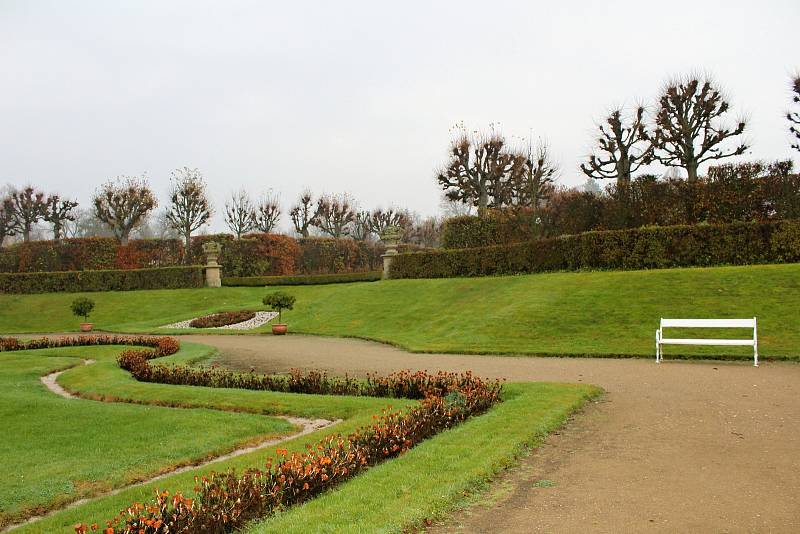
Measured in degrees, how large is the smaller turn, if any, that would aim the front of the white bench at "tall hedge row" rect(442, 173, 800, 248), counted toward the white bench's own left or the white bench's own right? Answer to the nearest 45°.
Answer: approximately 180°

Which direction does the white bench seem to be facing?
toward the camera

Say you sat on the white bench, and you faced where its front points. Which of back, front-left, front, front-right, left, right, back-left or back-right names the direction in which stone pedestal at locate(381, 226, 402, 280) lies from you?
back-right

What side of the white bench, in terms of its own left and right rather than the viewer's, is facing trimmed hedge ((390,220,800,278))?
back

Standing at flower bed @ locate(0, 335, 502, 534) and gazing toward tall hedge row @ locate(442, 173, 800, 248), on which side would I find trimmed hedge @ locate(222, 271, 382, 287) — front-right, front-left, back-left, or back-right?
front-left

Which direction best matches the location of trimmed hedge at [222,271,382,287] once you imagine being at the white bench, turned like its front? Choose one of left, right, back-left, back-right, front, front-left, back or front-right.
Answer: back-right

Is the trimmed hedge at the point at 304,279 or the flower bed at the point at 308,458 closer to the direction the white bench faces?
the flower bed

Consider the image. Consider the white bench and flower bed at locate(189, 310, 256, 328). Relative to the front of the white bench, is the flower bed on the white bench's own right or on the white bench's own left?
on the white bench's own right

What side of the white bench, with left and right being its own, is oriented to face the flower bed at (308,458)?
front

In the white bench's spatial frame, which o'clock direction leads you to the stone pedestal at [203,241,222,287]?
The stone pedestal is roughly at 4 o'clock from the white bench.

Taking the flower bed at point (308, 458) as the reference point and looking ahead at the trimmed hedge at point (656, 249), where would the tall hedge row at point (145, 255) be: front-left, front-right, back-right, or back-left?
front-left
